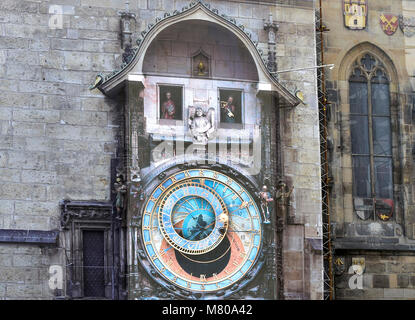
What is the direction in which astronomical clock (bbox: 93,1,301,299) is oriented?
toward the camera

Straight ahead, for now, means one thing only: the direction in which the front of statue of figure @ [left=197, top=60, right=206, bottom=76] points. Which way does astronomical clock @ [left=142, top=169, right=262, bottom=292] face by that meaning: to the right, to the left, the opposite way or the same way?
the same way

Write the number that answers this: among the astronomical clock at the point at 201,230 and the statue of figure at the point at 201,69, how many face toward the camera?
2

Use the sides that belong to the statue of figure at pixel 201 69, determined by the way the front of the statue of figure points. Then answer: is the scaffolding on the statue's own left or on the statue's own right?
on the statue's own left

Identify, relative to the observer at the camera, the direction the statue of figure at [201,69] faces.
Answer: facing the viewer
